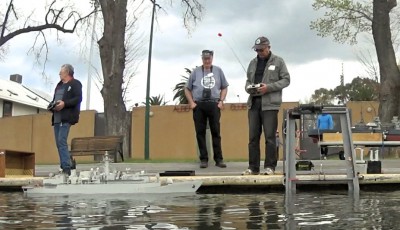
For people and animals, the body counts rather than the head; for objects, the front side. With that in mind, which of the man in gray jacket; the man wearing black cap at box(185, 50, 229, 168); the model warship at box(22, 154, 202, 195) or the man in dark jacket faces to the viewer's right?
the model warship

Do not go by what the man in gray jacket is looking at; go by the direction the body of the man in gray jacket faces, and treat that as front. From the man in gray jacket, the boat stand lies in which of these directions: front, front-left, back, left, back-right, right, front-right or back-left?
left

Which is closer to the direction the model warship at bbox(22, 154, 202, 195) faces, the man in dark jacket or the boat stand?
the boat stand

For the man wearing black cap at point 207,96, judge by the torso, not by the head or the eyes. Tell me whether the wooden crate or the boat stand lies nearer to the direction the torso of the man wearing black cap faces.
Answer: the boat stand

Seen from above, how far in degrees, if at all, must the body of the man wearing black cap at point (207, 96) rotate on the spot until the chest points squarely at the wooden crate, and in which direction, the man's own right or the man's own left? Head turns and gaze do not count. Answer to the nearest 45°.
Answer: approximately 90° to the man's own right

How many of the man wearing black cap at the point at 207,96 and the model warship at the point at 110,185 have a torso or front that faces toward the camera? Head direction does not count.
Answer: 1

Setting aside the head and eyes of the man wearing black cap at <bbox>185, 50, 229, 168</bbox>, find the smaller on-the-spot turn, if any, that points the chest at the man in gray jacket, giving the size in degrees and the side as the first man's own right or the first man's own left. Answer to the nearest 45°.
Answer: approximately 45° to the first man's own left

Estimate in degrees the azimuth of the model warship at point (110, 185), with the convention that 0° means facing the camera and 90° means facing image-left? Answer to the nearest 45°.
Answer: approximately 270°

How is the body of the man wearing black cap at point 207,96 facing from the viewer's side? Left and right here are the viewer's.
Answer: facing the viewer

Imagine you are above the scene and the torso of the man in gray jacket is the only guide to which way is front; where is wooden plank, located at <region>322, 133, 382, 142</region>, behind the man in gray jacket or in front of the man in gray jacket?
behind

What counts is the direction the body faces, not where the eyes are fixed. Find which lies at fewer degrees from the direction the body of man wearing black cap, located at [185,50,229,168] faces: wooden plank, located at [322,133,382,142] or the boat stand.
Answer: the boat stand

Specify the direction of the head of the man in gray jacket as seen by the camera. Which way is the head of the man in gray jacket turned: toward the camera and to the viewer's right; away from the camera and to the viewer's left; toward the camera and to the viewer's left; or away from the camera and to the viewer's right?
toward the camera and to the viewer's left

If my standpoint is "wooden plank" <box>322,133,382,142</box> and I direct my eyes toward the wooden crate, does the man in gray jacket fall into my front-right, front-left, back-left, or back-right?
front-left

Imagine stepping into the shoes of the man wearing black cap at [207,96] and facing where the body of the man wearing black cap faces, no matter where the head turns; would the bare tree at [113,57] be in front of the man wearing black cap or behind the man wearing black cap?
behind
